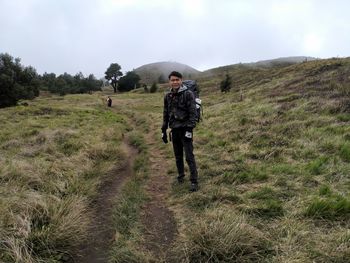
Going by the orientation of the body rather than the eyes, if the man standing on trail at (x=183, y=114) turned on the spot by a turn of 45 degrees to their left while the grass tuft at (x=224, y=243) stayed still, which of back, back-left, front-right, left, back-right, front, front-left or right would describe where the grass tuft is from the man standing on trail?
front

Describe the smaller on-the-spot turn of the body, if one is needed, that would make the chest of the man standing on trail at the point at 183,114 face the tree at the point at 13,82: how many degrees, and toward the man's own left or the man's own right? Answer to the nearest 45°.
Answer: approximately 90° to the man's own right

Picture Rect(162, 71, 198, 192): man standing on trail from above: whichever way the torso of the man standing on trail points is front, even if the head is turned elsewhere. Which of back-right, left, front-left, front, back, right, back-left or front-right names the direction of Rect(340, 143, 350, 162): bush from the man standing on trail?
back-left

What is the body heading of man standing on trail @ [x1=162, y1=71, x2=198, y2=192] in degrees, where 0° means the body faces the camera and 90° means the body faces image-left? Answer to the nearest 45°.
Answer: approximately 45°

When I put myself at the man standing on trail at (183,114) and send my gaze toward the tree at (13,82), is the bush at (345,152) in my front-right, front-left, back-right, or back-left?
back-right
